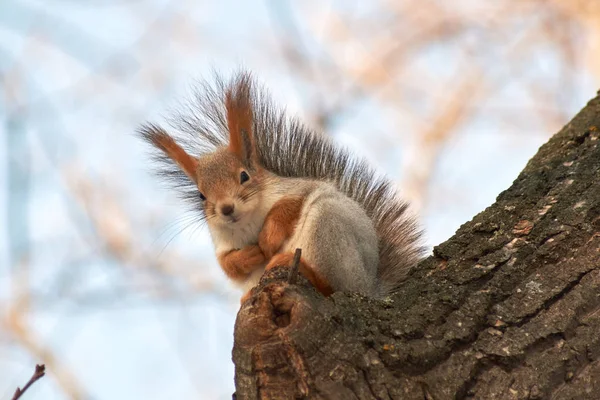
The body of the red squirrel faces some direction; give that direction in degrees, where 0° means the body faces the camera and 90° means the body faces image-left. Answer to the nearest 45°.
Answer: approximately 45°
